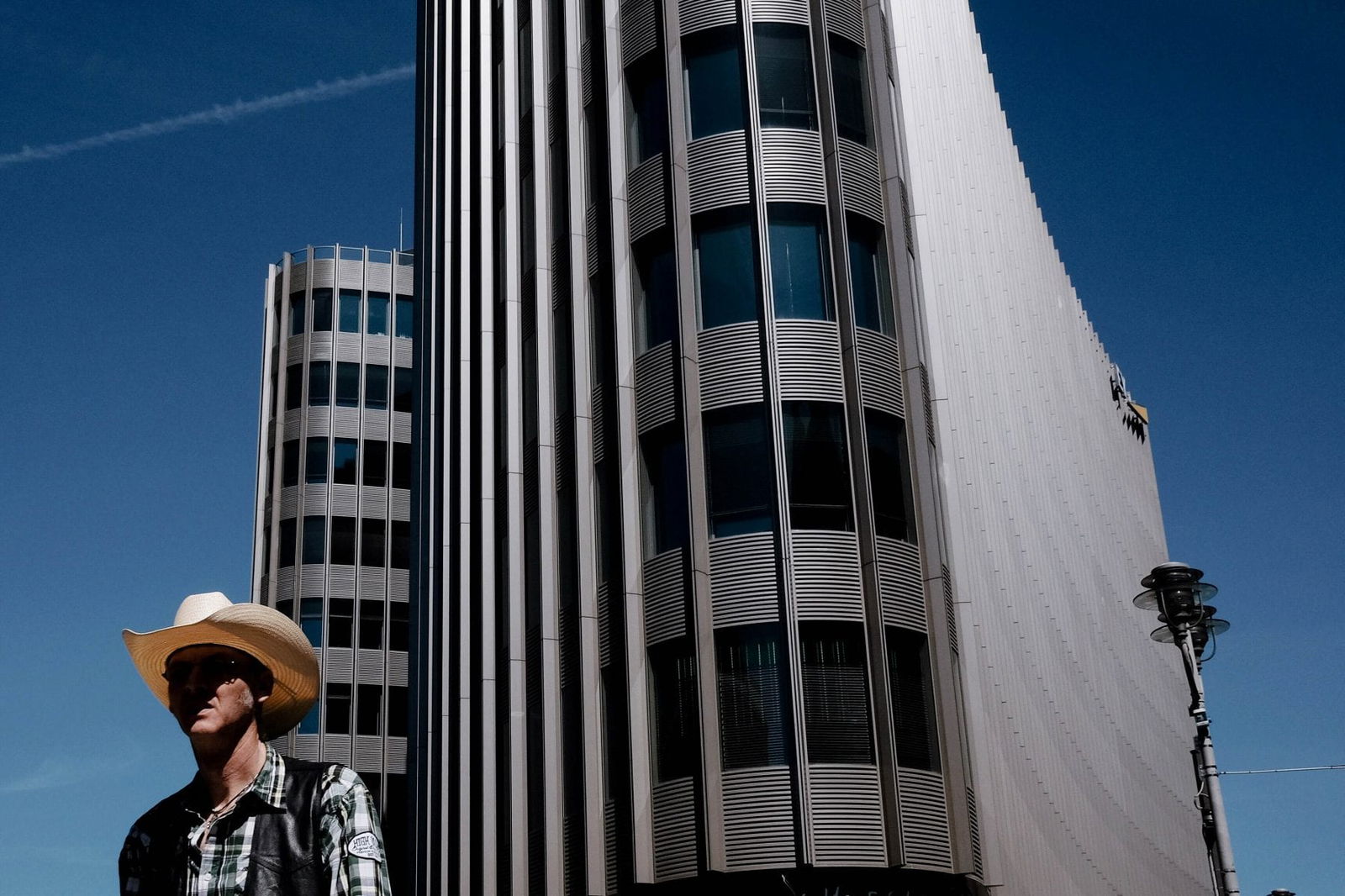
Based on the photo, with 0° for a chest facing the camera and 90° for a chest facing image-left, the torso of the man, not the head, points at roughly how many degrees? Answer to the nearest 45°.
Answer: approximately 45°

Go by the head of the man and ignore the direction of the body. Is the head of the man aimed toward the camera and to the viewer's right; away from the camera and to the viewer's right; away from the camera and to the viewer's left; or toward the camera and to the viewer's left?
toward the camera and to the viewer's left

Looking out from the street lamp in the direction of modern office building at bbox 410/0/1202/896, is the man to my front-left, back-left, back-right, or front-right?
back-left

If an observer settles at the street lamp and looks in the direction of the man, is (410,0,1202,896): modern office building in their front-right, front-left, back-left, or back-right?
back-right

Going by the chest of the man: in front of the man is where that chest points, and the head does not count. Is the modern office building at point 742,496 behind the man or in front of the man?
behind

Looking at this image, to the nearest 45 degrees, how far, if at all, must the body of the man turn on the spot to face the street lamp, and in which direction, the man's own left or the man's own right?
approximately 180°
